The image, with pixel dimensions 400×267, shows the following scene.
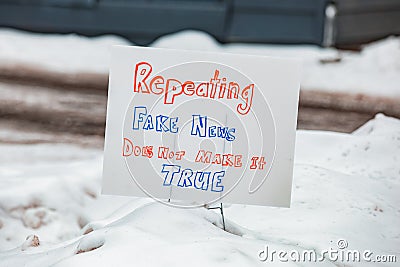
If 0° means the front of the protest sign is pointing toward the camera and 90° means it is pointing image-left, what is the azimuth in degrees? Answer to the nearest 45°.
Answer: approximately 0°
